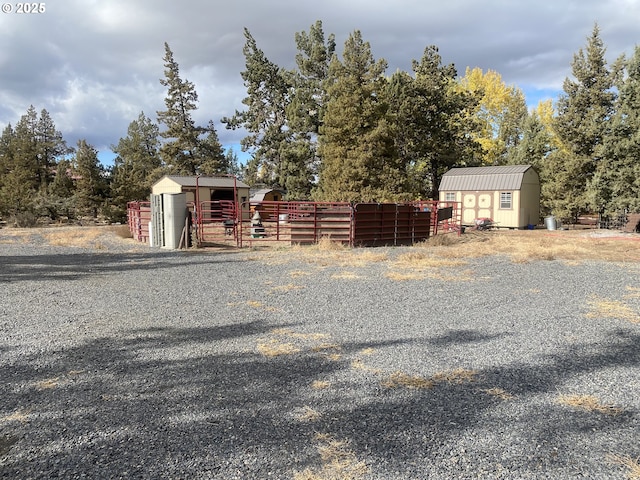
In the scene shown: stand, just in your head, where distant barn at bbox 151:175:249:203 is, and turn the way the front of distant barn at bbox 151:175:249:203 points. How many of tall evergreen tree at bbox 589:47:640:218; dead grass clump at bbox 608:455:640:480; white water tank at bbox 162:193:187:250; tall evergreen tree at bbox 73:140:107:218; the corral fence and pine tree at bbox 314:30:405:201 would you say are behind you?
1

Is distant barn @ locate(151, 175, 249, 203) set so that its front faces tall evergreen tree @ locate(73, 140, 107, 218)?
no

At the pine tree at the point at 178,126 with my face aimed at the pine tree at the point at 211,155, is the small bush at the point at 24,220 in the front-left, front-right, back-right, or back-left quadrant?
back-right

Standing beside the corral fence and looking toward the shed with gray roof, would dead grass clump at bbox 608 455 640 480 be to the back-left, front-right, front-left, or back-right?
back-right

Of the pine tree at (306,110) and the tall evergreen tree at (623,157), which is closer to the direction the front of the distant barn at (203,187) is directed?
the tall evergreen tree

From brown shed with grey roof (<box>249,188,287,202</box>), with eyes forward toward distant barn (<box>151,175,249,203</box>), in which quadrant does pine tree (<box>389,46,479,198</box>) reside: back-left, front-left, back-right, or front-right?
back-left

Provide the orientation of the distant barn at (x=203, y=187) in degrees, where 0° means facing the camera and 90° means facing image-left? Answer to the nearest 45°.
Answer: approximately 315°

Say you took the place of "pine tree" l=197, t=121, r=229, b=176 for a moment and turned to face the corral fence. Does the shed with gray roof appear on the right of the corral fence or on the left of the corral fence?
left

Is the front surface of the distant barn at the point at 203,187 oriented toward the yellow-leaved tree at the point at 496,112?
no

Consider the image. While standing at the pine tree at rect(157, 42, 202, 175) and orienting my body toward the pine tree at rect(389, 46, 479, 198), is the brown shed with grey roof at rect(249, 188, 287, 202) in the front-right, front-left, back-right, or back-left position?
front-right
